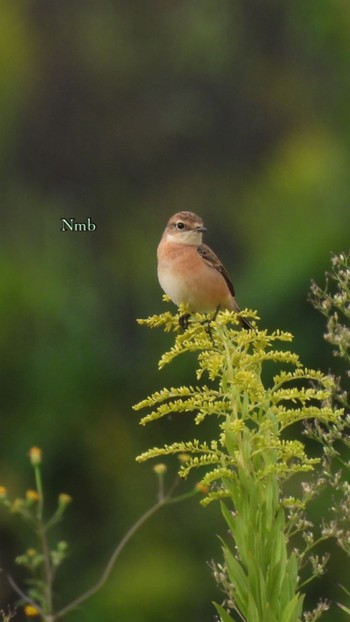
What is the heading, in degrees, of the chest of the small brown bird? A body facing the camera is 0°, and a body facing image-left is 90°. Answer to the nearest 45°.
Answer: approximately 45°
